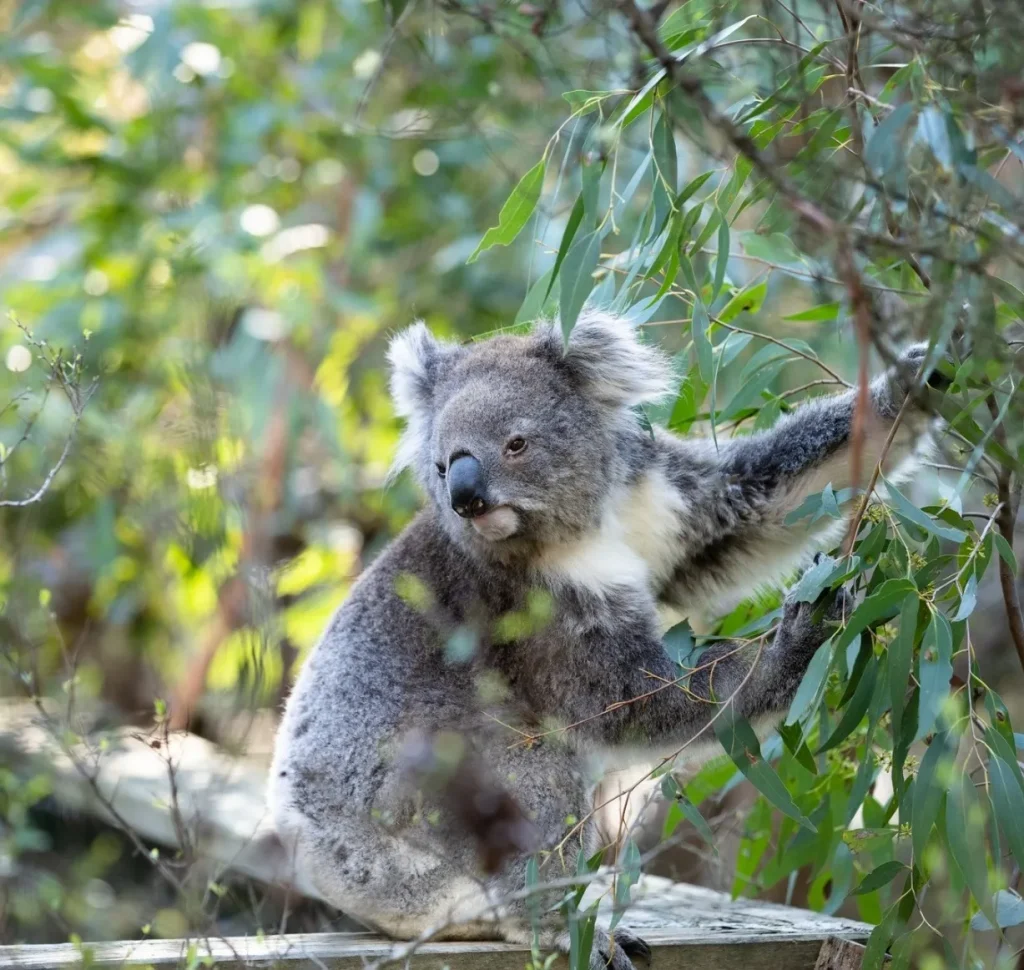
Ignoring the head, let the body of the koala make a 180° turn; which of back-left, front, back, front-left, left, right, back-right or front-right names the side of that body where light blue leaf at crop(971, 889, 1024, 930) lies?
back-left

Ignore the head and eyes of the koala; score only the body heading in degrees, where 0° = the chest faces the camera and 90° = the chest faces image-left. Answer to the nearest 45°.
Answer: approximately 270°
